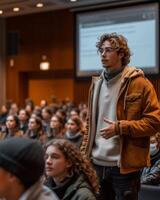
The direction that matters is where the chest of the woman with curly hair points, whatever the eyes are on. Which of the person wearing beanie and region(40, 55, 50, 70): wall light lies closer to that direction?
the person wearing beanie

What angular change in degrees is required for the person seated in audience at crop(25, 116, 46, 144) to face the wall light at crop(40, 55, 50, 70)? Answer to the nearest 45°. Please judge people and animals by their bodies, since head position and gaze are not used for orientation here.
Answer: approximately 135° to their right

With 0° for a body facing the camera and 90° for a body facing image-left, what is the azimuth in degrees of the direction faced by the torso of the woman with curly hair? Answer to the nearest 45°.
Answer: approximately 45°

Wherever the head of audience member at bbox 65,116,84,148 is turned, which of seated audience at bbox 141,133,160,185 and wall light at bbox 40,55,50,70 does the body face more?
the seated audience

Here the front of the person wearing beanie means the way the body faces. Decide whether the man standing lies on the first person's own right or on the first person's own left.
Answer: on the first person's own right

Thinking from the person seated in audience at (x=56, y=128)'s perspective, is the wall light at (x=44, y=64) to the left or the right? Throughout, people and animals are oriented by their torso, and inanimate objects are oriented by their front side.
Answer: on their right
